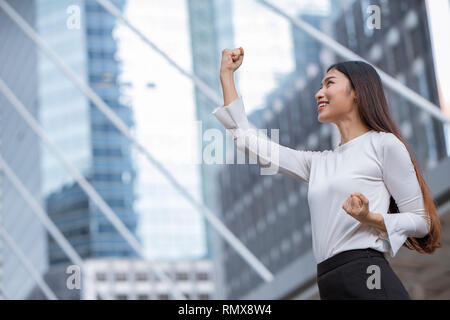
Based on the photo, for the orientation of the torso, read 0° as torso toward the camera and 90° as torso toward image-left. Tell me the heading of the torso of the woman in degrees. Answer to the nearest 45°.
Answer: approximately 45°

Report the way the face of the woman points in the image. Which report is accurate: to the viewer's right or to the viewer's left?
to the viewer's left
